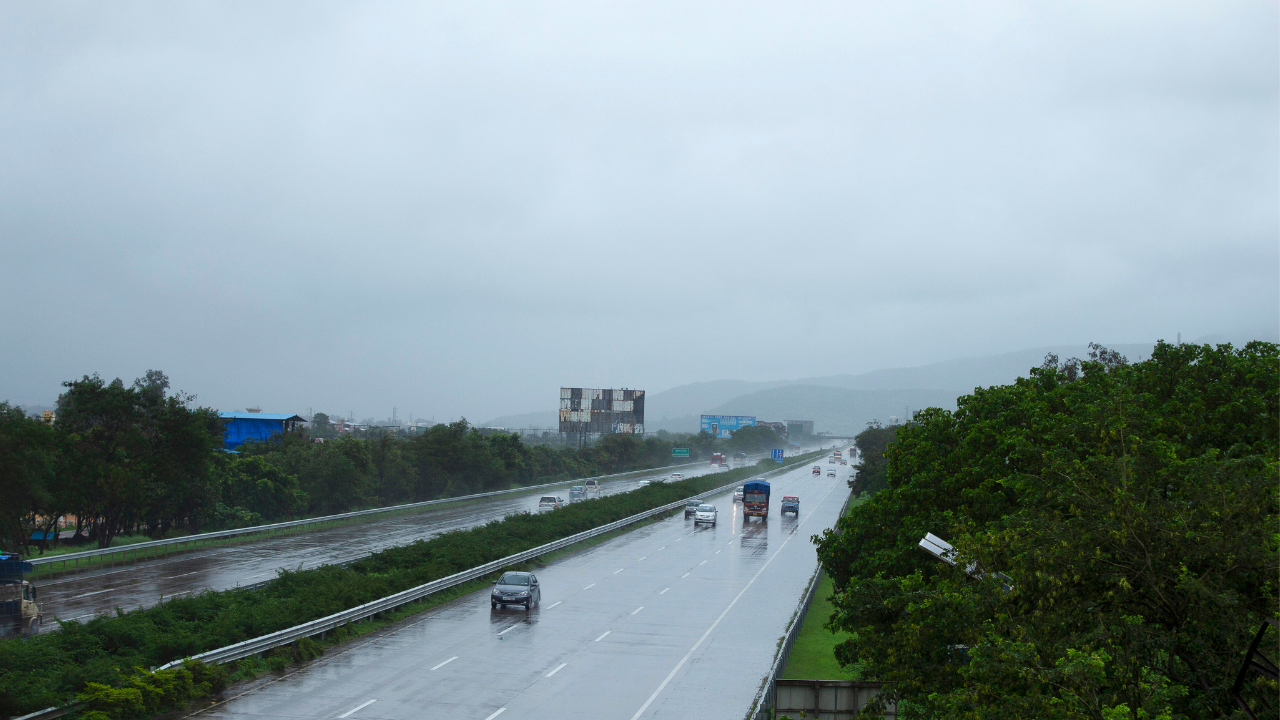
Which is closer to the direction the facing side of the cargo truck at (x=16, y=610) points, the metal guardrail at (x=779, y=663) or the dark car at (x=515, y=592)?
the dark car

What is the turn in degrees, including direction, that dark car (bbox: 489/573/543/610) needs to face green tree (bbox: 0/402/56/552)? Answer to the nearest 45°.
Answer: approximately 135° to its right

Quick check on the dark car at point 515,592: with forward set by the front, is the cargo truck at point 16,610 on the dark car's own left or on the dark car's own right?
on the dark car's own right

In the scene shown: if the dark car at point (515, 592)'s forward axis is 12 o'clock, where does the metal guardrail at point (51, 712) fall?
The metal guardrail is roughly at 1 o'clock from the dark car.

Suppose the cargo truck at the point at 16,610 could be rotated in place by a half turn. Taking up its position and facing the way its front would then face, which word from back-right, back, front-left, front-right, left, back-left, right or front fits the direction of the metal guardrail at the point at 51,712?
front-left

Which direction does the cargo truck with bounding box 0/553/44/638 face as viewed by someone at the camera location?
facing away from the viewer and to the right of the viewer

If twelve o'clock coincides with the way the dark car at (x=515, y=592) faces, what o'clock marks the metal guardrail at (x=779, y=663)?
The metal guardrail is roughly at 11 o'clock from the dark car.

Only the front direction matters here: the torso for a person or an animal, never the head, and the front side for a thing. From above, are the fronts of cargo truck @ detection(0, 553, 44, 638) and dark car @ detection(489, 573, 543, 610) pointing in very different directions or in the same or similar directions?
very different directions

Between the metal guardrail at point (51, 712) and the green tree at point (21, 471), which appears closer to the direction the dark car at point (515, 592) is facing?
the metal guardrail

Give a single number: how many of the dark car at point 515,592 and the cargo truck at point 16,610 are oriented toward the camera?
1

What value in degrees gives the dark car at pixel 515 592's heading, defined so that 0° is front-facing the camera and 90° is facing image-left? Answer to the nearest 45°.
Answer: approximately 0°
